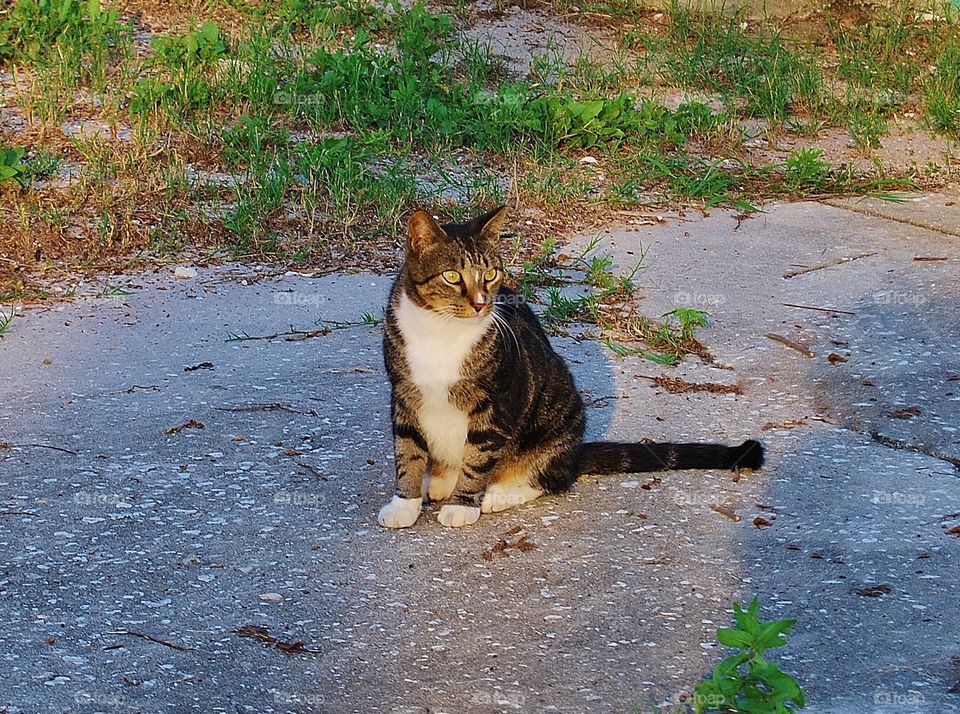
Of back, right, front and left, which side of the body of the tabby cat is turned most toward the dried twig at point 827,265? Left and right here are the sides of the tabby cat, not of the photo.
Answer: back

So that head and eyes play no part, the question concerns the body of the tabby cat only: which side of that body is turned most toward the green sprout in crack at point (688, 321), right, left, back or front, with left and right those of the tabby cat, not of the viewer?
back

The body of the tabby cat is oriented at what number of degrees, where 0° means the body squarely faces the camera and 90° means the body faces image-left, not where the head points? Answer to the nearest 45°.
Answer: approximately 45°

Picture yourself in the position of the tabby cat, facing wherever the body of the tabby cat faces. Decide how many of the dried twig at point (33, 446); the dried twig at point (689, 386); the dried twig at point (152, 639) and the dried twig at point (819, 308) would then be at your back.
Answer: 2

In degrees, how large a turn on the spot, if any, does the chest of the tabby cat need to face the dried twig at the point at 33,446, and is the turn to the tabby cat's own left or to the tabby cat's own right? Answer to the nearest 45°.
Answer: approximately 45° to the tabby cat's own right

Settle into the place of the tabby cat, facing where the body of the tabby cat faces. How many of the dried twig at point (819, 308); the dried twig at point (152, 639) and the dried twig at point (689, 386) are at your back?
2

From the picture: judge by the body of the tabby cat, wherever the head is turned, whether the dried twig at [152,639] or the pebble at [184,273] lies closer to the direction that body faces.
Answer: the dried twig

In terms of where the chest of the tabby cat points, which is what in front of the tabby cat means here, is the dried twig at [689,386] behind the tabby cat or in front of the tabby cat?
behind

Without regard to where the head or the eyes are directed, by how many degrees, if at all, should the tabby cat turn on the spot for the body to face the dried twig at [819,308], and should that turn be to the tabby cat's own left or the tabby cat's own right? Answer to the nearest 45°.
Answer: approximately 180°

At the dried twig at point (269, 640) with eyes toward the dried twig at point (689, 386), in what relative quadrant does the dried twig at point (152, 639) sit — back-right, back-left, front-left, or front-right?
back-left

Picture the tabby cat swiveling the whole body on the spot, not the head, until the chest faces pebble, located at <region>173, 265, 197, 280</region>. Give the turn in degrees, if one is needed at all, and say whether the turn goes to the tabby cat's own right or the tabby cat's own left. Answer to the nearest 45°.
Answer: approximately 90° to the tabby cat's own right

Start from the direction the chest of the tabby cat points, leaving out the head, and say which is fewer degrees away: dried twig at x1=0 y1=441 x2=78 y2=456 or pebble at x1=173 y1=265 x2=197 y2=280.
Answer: the dried twig
